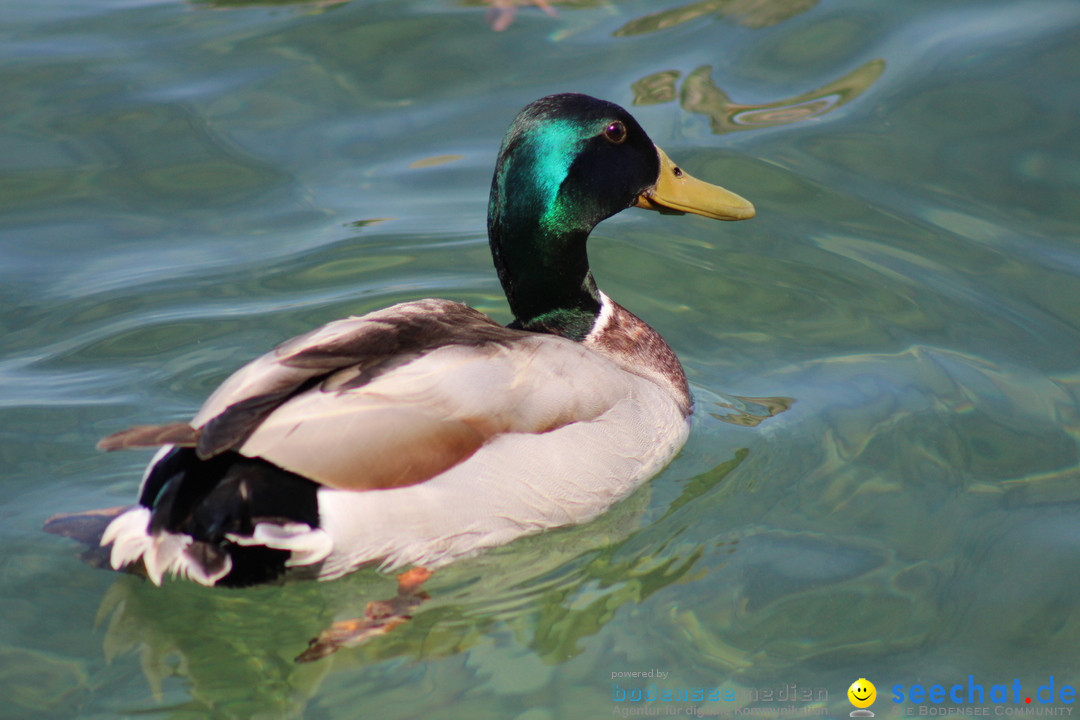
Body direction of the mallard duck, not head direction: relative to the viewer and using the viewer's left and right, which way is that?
facing away from the viewer and to the right of the viewer
